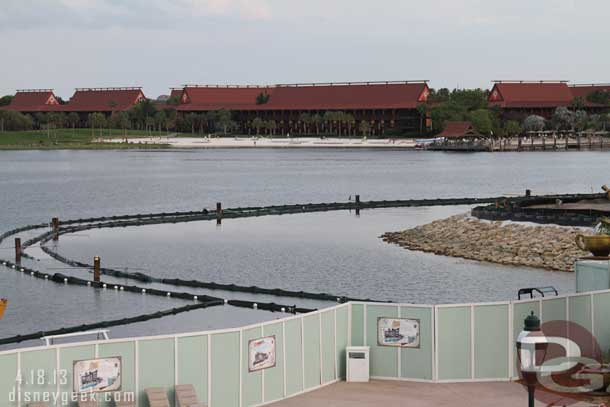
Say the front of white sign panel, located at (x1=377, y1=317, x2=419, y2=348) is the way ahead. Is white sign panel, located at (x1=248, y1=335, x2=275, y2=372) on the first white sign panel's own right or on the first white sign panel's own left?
on the first white sign panel's own right

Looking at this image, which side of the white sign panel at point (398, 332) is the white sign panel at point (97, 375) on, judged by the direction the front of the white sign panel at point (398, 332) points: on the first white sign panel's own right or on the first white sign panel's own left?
on the first white sign panel's own right

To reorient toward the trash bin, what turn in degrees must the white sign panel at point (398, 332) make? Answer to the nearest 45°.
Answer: approximately 45° to its right

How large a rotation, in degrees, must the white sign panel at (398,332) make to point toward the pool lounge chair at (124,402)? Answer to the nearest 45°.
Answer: approximately 45° to its right

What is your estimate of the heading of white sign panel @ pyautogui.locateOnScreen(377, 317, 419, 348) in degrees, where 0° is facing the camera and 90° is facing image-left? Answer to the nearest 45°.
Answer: approximately 0°

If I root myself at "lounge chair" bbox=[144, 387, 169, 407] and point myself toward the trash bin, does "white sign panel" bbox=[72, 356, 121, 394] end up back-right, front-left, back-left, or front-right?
back-left

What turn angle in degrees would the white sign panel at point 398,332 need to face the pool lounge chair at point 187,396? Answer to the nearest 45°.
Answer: approximately 45° to its right
